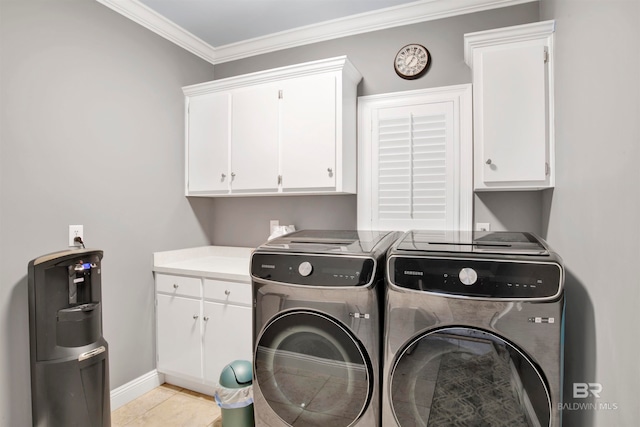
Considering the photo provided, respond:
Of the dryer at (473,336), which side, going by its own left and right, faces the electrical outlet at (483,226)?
back

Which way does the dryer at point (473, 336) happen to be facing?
toward the camera

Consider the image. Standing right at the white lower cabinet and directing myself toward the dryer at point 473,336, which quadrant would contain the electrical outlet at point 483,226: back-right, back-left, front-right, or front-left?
front-left

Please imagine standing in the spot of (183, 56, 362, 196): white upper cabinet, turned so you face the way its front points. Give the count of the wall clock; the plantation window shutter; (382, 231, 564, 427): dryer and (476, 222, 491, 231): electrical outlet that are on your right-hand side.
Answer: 0

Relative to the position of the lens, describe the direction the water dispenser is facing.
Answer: facing the viewer and to the right of the viewer

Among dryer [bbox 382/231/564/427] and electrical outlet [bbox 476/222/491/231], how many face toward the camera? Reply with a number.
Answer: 2

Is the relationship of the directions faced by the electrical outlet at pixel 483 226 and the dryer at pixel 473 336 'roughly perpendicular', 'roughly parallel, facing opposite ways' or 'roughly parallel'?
roughly parallel

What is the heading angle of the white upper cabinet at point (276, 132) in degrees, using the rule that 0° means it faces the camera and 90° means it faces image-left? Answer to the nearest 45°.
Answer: approximately 45°

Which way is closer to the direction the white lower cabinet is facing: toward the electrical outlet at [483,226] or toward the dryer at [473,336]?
the dryer

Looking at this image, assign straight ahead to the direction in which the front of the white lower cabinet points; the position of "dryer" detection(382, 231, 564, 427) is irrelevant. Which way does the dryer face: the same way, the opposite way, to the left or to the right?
the same way

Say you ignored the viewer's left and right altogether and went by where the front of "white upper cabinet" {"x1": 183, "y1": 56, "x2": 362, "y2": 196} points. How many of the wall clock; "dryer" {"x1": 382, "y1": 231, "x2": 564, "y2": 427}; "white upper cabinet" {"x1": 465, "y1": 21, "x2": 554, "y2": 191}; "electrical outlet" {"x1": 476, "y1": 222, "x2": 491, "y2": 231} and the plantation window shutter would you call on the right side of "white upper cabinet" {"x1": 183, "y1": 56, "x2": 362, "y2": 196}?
0

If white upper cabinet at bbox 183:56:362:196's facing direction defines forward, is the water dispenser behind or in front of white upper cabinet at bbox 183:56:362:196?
in front

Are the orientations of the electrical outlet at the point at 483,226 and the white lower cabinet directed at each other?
no

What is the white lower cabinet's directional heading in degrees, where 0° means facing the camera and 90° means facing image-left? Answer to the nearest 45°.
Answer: approximately 45°

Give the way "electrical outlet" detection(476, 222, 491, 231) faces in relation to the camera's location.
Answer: facing the viewer

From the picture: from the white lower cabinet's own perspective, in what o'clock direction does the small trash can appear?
The small trash can is roughly at 10 o'clock from the white lower cabinet.

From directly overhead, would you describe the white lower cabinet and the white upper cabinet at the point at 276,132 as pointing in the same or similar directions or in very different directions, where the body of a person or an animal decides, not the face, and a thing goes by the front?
same or similar directions

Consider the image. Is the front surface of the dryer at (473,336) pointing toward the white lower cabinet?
no
